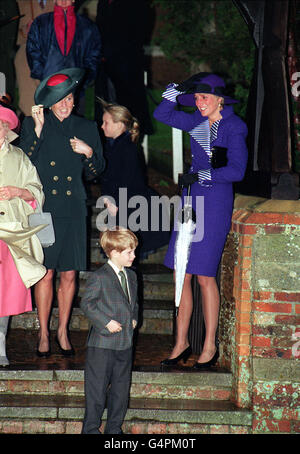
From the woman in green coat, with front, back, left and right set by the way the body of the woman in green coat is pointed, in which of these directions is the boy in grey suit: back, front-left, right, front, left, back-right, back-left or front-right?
front

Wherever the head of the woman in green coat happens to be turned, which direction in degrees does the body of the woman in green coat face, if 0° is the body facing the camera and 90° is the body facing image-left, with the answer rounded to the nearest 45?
approximately 0°

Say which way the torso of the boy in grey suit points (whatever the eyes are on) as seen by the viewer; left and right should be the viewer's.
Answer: facing the viewer and to the right of the viewer

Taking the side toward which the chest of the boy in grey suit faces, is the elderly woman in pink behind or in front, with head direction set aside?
behind

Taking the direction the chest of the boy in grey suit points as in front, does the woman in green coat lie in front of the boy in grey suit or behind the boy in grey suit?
behind

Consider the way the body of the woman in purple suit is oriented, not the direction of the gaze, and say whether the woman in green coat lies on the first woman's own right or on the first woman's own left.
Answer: on the first woman's own right

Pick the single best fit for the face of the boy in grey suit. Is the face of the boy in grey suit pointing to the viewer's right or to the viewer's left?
to the viewer's right
